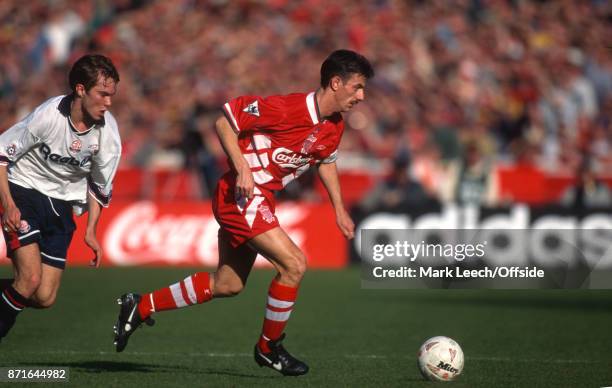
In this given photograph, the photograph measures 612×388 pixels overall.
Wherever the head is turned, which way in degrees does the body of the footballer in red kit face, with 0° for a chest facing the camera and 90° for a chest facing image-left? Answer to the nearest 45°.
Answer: approximately 315°

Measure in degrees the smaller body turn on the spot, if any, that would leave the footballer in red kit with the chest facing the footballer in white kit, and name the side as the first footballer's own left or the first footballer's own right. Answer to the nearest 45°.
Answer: approximately 135° to the first footballer's own right

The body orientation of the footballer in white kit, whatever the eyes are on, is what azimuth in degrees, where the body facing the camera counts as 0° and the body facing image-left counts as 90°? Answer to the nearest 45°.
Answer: approximately 315°

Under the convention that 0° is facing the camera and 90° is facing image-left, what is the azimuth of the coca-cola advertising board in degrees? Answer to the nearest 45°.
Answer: approximately 0°

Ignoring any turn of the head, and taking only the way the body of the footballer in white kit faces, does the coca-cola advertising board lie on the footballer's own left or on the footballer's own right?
on the footballer's own left
